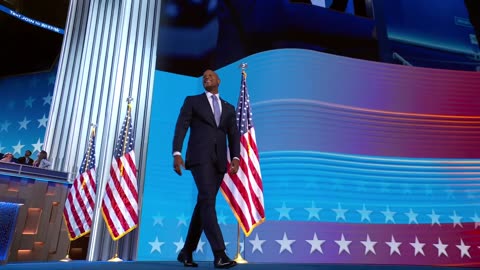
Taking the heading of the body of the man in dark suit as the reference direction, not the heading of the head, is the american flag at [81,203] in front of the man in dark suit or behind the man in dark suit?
behind

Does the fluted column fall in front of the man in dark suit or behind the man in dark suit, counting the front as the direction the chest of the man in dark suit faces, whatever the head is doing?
behind

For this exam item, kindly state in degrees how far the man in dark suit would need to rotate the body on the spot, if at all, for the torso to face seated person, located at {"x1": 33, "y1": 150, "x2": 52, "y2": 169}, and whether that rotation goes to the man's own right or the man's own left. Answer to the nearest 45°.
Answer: approximately 180°

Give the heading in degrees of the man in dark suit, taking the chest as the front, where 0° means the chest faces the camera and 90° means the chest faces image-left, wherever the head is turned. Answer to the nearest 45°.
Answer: approximately 315°

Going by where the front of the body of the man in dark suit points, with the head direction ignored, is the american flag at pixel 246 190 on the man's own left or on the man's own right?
on the man's own left
